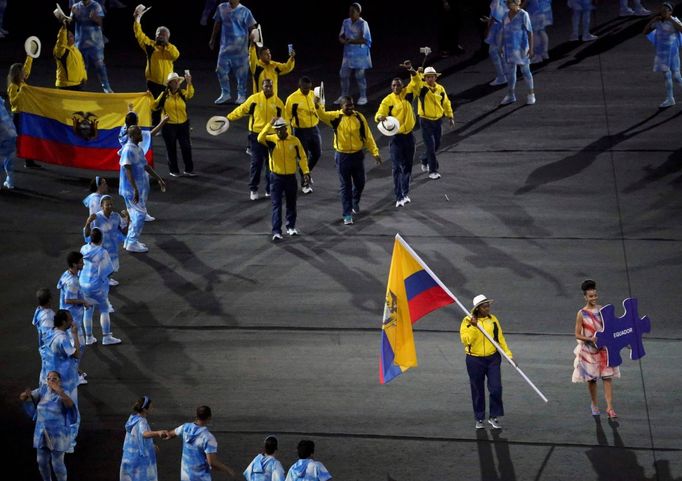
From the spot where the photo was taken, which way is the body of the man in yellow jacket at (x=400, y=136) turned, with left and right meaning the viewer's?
facing the viewer

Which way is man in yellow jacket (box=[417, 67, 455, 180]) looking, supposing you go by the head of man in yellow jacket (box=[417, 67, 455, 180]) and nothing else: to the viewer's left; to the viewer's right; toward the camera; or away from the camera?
toward the camera

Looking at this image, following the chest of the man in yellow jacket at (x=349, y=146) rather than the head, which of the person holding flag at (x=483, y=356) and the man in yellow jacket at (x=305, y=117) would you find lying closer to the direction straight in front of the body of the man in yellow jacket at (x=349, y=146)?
the person holding flag

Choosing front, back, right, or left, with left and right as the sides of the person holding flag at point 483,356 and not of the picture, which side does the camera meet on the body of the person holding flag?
front

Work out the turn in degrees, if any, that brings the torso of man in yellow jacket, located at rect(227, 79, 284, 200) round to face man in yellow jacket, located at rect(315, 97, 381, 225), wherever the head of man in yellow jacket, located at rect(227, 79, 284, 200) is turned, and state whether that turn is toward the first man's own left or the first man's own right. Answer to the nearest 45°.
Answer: approximately 45° to the first man's own left

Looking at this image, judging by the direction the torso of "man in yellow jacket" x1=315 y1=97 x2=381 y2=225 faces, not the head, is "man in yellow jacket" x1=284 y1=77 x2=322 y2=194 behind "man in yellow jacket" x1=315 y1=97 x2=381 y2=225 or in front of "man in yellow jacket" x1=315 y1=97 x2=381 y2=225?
behind

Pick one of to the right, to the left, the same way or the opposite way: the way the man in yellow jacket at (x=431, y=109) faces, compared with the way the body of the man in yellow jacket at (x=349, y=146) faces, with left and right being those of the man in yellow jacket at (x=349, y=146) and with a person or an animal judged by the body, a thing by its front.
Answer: the same way

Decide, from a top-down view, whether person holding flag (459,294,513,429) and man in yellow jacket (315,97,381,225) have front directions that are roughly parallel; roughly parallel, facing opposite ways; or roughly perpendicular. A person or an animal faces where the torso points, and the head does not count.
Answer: roughly parallel

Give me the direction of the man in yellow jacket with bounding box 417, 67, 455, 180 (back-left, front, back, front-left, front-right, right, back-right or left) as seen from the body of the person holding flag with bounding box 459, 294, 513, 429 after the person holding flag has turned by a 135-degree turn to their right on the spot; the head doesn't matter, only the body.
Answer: front-right

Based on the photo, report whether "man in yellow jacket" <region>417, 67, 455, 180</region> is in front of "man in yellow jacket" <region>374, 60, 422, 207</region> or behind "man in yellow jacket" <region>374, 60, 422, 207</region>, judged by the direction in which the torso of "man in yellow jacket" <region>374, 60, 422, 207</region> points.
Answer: behind

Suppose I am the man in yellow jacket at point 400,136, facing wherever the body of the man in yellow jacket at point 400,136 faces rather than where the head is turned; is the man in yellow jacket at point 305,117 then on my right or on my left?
on my right

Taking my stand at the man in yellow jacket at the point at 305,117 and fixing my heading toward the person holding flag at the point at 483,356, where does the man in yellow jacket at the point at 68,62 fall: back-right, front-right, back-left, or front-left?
back-right

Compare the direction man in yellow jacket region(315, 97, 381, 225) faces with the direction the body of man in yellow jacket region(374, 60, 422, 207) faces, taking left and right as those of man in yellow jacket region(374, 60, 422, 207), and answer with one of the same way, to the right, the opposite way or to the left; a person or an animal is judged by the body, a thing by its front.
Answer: the same way

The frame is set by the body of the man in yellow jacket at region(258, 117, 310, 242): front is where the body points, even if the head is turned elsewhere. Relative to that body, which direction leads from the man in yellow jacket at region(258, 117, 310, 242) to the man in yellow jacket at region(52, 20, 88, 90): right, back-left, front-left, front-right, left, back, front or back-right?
back-right
